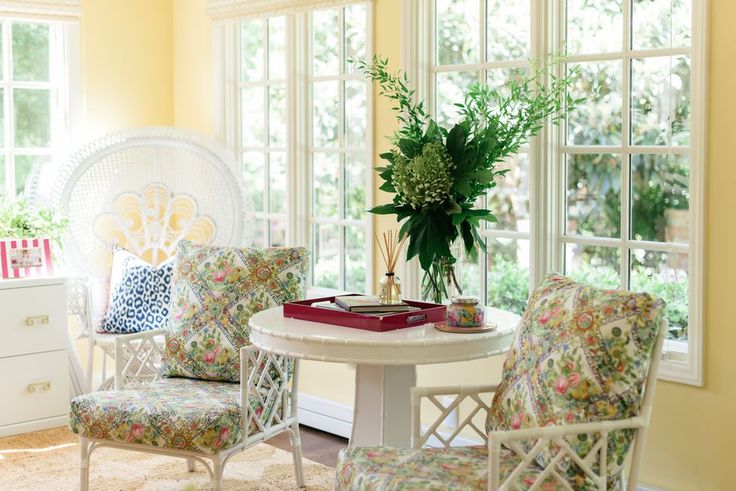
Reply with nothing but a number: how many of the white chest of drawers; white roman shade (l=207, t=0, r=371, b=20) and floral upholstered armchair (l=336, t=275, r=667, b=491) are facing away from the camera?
0

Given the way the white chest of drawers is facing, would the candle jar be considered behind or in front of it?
in front

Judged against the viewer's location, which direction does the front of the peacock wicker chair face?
facing the viewer

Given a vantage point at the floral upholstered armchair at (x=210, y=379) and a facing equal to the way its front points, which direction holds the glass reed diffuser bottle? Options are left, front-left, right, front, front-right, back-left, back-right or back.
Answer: left

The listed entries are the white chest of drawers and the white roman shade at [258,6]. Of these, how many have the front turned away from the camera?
0

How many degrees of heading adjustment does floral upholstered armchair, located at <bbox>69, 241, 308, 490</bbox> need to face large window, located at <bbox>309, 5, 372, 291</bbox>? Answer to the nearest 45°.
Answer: approximately 180°

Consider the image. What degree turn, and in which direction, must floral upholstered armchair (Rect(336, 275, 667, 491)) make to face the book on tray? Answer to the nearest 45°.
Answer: approximately 90° to its right

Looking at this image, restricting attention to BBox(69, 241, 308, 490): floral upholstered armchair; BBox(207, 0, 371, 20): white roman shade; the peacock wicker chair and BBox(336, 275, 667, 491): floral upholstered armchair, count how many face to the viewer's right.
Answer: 0

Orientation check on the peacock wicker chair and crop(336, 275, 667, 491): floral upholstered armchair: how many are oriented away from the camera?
0

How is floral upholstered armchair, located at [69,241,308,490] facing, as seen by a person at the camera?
facing the viewer and to the left of the viewer
